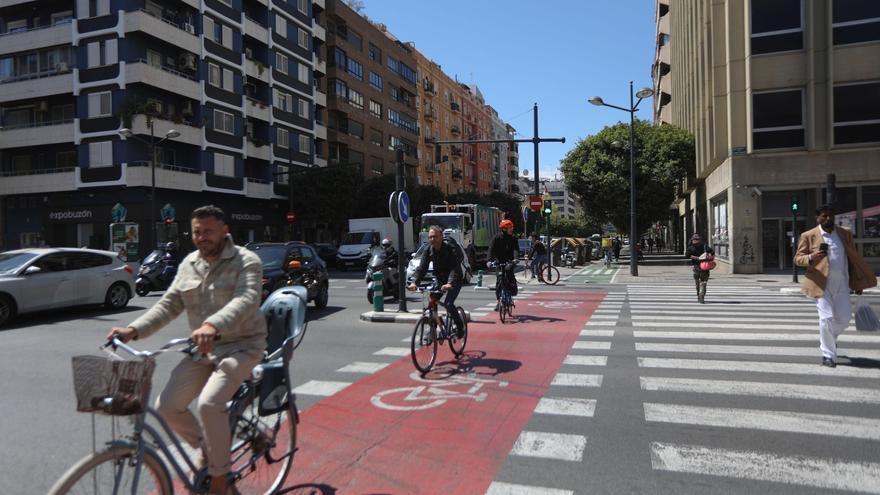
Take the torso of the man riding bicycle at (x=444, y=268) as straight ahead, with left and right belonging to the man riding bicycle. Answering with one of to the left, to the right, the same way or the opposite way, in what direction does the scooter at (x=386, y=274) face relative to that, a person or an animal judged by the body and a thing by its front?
the same way

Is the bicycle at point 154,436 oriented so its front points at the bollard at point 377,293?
no

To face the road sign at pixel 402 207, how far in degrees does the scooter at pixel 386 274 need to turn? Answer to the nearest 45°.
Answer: approximately 45° to its left

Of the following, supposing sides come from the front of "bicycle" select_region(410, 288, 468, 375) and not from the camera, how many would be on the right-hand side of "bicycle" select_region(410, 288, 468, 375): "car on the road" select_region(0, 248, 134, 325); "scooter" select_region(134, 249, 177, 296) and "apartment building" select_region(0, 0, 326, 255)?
3

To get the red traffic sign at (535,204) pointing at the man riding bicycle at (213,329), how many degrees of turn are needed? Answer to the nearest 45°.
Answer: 0° — it already faces them

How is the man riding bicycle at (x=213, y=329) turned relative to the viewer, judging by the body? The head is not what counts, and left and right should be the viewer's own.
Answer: facing the viewer and to the left of the viewer

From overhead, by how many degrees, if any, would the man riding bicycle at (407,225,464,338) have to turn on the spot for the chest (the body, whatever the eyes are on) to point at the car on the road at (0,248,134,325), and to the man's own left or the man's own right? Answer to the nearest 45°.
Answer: approximately 90° to the man's own right

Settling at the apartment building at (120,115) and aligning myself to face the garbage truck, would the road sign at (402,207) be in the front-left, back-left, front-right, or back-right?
front-right

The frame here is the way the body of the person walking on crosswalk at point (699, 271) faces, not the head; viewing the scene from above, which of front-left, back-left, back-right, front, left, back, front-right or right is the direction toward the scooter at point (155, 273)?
right

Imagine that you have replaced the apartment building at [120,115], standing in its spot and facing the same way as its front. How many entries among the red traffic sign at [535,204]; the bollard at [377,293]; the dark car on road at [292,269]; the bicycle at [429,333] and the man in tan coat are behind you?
0

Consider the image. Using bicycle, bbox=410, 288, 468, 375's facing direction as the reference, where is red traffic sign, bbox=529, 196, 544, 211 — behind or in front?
behind

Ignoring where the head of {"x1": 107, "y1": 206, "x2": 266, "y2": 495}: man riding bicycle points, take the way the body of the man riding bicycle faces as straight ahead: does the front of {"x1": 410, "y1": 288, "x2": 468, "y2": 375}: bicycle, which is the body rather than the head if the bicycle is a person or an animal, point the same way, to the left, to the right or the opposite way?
the same way

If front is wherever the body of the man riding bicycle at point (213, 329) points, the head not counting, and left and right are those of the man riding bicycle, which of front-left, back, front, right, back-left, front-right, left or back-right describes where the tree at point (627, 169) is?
back

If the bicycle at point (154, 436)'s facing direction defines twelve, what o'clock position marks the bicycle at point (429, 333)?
the bicycle at point (429, 333) is roughly at 6 o'clock from the bicycle at point (154, 436).

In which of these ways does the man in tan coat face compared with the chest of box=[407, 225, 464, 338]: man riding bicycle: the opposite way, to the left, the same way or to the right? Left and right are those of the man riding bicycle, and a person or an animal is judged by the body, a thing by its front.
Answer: the same way

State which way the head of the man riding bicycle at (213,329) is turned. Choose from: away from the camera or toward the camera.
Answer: toward the camera

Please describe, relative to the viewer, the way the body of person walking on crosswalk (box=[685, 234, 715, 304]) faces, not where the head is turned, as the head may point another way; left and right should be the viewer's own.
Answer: facing the viewer

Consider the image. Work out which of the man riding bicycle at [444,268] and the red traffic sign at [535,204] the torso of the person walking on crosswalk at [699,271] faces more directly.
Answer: the man riding bicycle

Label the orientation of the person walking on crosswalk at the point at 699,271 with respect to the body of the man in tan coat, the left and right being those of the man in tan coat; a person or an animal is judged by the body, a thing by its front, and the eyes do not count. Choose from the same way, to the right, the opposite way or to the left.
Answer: the same way

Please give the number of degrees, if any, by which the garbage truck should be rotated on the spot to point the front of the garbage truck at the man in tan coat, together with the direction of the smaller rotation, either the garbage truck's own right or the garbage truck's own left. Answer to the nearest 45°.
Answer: approximately 45° to the garbage truck's own left

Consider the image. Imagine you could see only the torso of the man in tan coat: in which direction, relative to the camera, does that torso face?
toward the camera

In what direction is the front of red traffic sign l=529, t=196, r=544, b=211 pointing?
toward the camera
